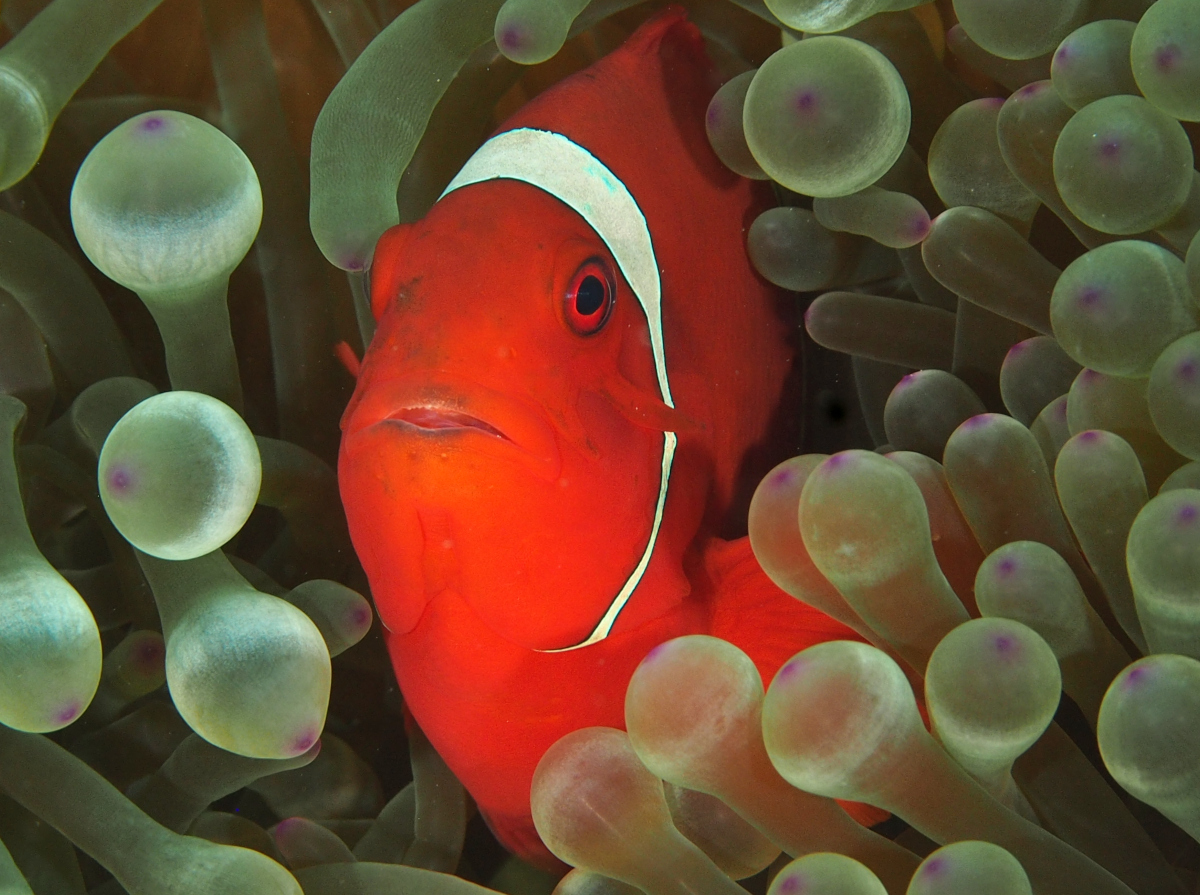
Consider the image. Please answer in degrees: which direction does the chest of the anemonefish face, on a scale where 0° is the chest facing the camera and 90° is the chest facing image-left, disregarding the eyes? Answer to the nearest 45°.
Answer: approximately 45°
